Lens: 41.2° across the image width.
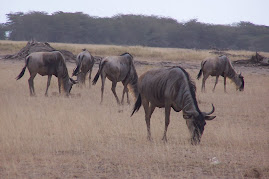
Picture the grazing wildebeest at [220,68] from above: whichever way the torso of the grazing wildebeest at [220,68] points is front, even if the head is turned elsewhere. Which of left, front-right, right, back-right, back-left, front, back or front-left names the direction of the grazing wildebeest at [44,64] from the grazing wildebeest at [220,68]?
back-right

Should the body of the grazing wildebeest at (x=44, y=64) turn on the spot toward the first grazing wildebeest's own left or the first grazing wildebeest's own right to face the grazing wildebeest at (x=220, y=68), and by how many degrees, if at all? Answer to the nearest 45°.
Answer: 0° — it already faces it

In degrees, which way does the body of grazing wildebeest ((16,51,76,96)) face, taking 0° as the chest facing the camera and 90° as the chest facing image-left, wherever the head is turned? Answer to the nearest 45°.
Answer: approximately 270°

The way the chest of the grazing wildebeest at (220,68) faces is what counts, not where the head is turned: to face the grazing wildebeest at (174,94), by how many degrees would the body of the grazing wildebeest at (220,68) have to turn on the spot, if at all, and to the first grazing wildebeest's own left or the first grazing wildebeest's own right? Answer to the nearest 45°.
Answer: approximately 90° to the first grazing wildebeest's own right

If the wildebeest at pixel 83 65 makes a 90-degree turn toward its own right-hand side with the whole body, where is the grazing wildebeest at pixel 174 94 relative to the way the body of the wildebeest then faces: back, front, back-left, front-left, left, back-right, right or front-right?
front-right

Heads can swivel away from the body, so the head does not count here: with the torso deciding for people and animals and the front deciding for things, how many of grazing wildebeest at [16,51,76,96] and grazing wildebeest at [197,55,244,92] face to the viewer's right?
2

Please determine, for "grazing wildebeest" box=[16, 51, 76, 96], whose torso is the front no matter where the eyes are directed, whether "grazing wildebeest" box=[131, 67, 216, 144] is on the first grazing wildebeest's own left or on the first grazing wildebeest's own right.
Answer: on the first grazing wildebeest's own right

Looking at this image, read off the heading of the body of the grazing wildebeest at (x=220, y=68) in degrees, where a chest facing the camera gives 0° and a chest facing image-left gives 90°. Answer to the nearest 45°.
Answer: approximately 270°
